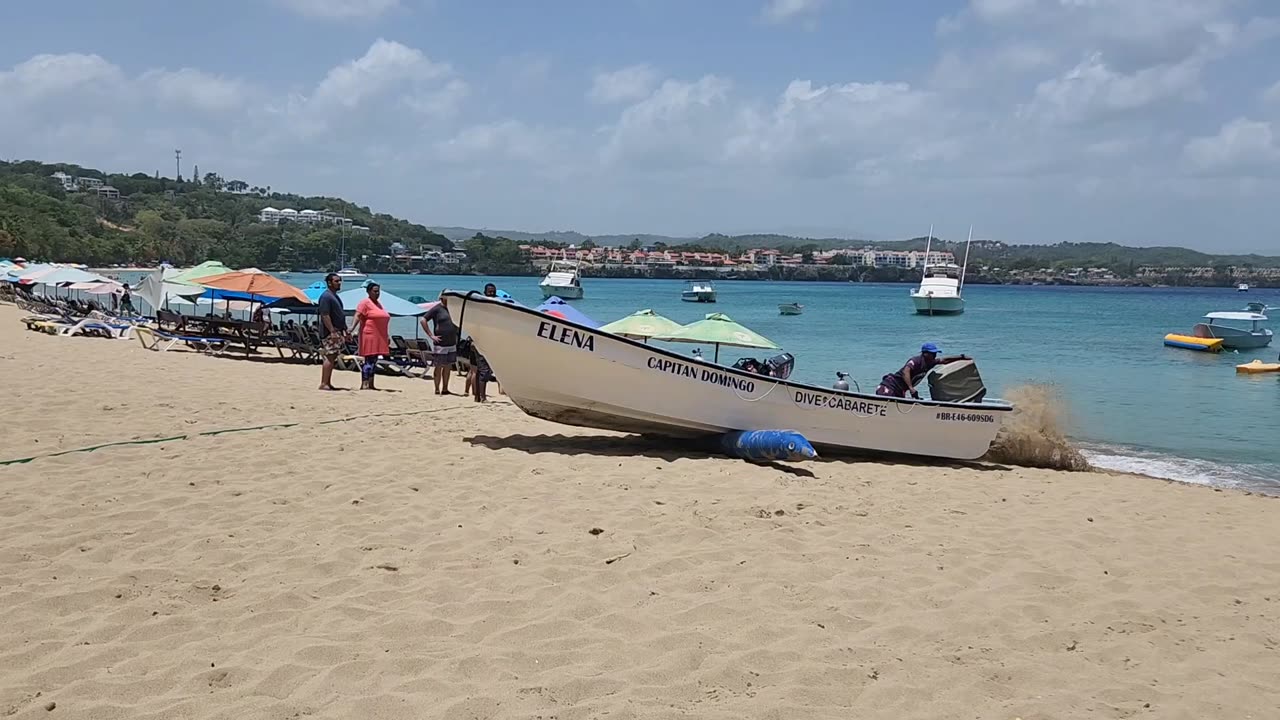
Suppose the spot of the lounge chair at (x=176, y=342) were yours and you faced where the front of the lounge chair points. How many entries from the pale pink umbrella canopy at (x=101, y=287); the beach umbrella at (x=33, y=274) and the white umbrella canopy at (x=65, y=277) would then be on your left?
3

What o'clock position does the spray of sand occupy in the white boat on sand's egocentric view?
The spray of sand is roughly at 5 o'clock from the white boat on sand.

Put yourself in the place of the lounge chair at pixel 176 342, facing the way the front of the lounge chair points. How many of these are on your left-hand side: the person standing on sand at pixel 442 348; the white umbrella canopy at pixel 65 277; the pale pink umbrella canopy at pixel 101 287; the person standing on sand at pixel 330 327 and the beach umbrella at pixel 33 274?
3

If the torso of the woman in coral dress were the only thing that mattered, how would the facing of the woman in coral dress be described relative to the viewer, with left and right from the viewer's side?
facing the viewer and to the right of the viewer

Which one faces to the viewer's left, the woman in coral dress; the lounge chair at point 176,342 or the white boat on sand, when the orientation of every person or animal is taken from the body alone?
the white boat on sand

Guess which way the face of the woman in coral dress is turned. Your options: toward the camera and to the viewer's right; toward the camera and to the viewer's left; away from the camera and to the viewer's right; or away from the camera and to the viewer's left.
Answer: toward the camera and to the viewer's right

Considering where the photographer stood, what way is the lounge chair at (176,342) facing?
facing to the right of the viewer

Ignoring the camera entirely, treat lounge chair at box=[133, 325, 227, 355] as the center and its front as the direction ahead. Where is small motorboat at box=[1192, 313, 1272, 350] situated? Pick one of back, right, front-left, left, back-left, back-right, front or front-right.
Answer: front

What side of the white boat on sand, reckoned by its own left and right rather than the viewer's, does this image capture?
left

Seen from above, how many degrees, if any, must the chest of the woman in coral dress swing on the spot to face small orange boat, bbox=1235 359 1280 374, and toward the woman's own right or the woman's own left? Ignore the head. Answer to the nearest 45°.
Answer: approximately 45° to the woman's own left

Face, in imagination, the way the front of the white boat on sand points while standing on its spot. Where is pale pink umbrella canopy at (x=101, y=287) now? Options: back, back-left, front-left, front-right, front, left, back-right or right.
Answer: front-right
